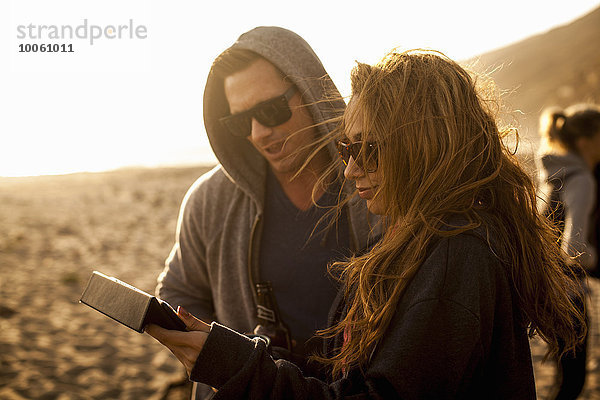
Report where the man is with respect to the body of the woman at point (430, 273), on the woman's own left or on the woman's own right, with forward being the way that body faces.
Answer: on the woman's own right

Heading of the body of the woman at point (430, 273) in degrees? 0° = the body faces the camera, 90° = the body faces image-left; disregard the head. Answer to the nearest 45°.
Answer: approximately 90°

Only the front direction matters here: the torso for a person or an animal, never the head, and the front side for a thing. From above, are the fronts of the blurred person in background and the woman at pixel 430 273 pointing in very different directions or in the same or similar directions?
very different directions

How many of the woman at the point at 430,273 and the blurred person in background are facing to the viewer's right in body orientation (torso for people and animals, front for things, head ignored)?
1

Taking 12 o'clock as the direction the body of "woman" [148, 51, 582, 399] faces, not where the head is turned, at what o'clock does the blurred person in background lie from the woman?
The blurred person in background is roughly at 4 o'clock from the woman.

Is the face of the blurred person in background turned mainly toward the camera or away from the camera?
away from the camera

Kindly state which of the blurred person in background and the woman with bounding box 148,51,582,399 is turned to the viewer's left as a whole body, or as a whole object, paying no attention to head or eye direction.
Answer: the woman

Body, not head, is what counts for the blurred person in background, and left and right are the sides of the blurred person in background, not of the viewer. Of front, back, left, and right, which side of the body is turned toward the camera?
right
